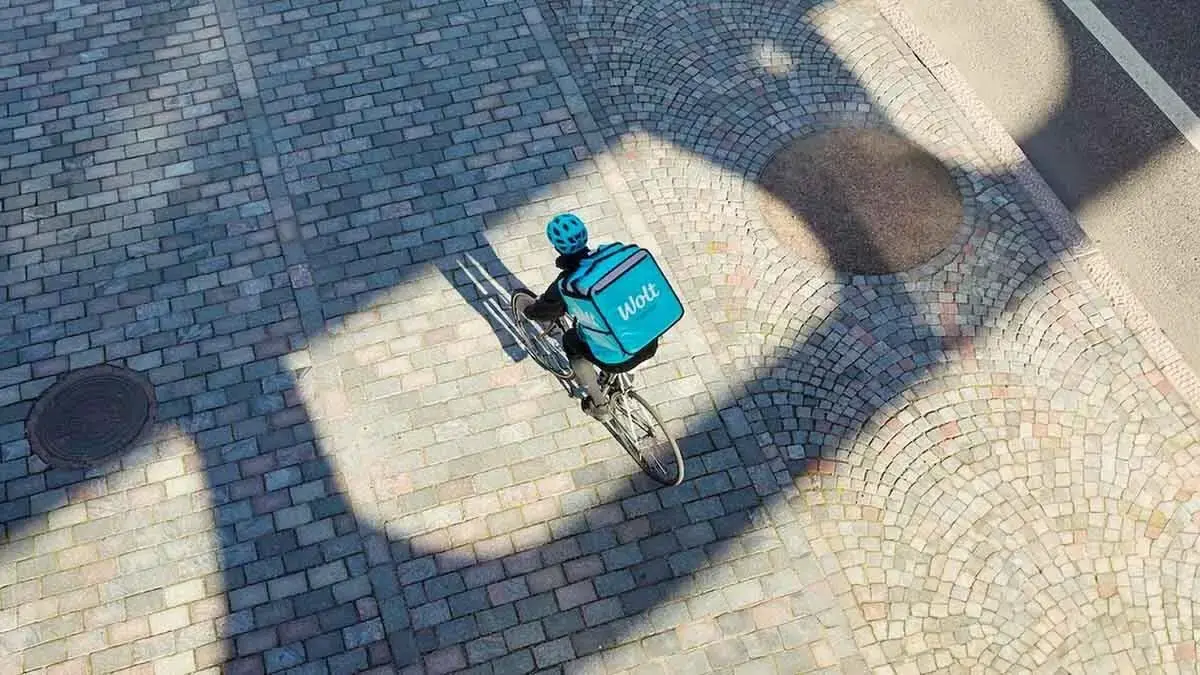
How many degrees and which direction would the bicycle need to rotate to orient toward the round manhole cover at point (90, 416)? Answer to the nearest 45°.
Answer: approximately 45° to its left

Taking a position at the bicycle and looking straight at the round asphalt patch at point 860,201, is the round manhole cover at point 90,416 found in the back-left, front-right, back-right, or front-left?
back-left

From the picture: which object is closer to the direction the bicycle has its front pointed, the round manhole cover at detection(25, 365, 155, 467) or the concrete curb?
the round manhole cover

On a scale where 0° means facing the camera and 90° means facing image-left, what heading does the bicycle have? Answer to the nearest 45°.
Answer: approximately 135°

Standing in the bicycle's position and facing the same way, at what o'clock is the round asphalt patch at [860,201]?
The round asphalt patch is roughly at 4 o'clock from the bicycle.

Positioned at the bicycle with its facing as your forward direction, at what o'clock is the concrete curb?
The concrete curb is roughly at 4 o'clock from the bicycle.
